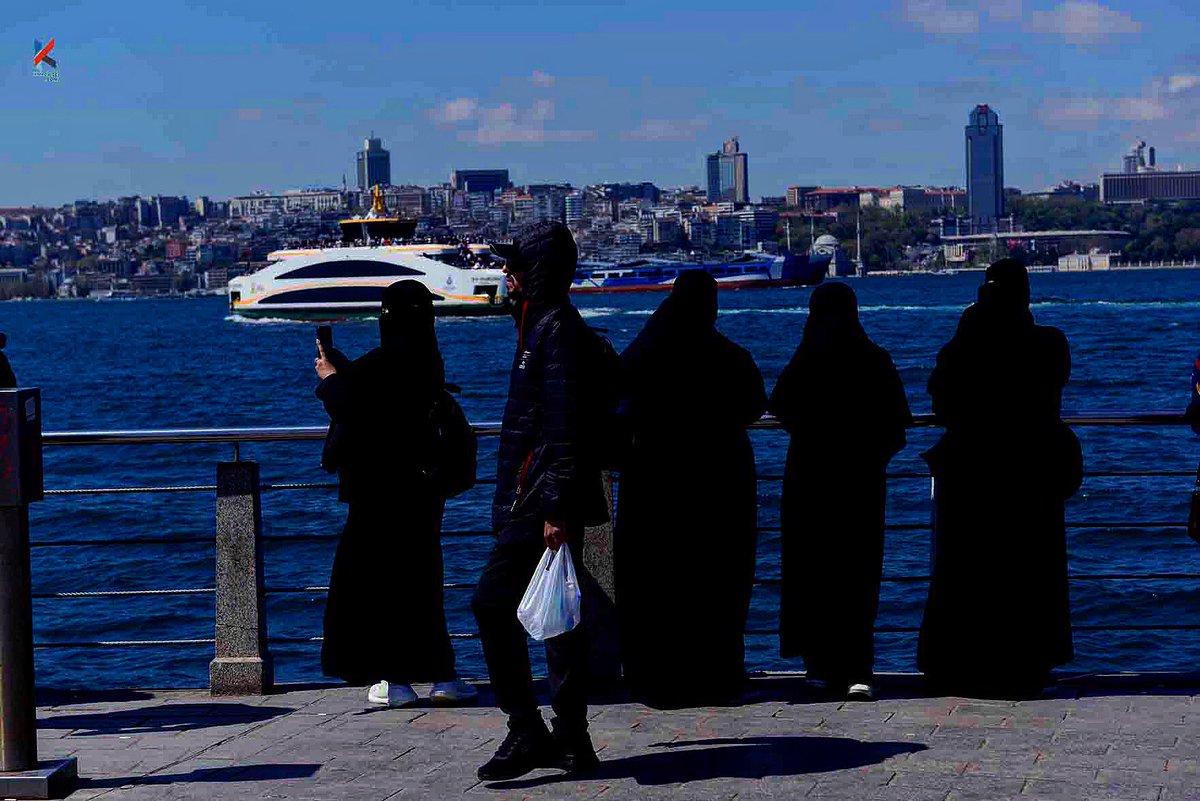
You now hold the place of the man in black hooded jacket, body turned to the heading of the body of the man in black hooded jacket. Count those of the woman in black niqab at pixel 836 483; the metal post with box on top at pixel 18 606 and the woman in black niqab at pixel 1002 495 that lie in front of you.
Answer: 1

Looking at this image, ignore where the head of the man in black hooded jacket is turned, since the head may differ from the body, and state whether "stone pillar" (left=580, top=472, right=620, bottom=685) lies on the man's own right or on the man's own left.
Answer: on the man's own right

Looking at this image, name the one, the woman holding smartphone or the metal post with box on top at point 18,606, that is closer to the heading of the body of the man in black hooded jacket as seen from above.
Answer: the metal post with box on top

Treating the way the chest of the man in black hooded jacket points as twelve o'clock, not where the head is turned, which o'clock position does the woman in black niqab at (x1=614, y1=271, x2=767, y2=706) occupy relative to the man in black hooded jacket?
The woman in black niqab is roughly at 4 o'clock from the man in black hooded jacket.

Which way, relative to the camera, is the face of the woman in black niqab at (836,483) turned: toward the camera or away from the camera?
away from the camera

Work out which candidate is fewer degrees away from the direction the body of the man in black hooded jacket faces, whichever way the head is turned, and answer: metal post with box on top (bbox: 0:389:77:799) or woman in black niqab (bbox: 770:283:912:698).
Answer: the metal post with box on top

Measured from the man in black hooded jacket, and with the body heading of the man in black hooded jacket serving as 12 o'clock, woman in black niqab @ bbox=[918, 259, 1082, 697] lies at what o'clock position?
The woman in black niqab is roughly at 5 o'clock from the man in black hooded jacket.

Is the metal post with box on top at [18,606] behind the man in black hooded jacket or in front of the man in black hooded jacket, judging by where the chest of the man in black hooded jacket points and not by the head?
in front

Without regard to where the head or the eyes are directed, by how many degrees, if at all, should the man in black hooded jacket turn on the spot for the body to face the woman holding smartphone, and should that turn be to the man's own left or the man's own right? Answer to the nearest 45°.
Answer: approximately 45° to the man's own right

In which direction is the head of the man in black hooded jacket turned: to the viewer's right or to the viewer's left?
to the viewer's left

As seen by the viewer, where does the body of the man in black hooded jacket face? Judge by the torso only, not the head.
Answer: to the viewer's left

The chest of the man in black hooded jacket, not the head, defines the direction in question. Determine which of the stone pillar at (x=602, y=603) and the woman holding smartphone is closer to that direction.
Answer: the woman holding smartphone
